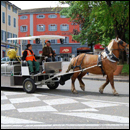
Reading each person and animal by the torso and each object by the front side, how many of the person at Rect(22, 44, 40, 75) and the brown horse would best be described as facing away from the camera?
0

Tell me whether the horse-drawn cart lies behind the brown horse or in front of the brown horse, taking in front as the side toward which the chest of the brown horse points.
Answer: behind

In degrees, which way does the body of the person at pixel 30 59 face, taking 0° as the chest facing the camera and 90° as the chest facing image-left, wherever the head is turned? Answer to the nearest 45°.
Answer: approximately 315°

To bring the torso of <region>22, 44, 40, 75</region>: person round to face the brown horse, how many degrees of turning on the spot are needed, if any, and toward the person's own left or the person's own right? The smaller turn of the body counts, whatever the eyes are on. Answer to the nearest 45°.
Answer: approximately 45° to the person's own left

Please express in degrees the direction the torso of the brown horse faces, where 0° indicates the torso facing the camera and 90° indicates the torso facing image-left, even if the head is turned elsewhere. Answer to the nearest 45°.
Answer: approximately 270°

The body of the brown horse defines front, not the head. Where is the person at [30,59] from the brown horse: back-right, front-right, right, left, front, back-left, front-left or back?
back
